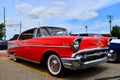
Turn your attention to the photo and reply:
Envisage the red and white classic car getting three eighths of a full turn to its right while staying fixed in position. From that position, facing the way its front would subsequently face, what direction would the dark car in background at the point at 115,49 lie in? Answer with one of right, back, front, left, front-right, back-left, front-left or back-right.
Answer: back-right

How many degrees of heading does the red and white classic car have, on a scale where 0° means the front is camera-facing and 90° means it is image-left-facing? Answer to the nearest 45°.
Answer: approximately 315°
